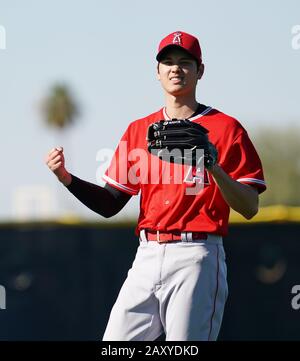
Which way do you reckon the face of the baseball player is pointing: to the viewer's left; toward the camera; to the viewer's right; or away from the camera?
toward the camera

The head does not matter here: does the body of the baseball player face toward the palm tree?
no

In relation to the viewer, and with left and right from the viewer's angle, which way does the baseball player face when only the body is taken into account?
facing the viewer and to the left of the viewer
